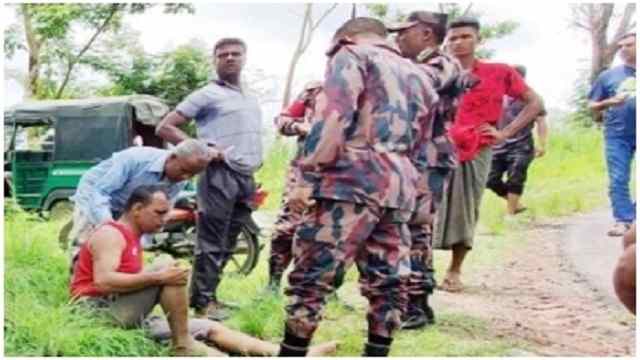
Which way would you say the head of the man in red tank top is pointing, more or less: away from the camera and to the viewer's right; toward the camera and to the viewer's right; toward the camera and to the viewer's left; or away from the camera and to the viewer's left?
toward the camera and to the viewer's right

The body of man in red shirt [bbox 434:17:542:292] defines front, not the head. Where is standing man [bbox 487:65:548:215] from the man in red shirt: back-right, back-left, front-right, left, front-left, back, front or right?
back-right

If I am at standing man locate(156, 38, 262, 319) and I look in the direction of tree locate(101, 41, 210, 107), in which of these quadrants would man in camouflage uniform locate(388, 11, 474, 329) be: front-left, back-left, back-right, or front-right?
back-right

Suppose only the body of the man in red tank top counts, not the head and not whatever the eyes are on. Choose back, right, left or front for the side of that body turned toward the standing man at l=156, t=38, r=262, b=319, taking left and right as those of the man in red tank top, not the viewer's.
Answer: left

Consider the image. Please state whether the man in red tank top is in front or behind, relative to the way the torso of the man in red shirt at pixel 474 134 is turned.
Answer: in front

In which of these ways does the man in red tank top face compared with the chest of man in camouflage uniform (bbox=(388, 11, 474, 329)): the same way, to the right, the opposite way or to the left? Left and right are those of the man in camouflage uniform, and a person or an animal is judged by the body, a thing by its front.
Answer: the opposite way

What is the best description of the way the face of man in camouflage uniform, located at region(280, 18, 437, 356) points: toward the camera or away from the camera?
away from the camera

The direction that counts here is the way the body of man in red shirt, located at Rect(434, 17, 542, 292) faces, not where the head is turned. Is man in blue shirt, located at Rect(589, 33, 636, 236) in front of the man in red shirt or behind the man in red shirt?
behind

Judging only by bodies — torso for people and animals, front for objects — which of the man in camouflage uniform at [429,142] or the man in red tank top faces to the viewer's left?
the man in camouflage uniform

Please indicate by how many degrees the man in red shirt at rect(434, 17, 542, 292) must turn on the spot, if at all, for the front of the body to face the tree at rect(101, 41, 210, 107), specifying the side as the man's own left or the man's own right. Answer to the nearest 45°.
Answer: approximately 90° to the man's own right

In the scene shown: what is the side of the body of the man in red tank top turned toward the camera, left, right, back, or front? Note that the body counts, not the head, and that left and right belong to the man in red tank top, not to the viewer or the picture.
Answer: right

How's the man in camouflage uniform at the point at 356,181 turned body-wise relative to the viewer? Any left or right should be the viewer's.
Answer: facing away from the viewer and to the left of the viewer

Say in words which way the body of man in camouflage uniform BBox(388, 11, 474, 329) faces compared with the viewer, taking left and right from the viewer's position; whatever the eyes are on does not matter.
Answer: facing to the left of the viewer

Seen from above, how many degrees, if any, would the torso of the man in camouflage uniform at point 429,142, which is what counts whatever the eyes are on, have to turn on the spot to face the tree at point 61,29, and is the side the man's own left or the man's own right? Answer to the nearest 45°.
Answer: approximately 45° to the man's own right

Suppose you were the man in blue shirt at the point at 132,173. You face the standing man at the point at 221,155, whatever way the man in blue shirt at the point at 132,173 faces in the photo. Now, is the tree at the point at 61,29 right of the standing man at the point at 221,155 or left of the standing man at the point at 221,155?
left
